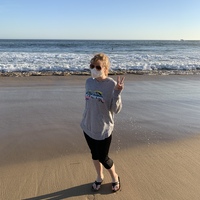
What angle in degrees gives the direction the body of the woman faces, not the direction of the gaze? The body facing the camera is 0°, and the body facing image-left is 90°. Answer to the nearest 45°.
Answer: approximately 45°
